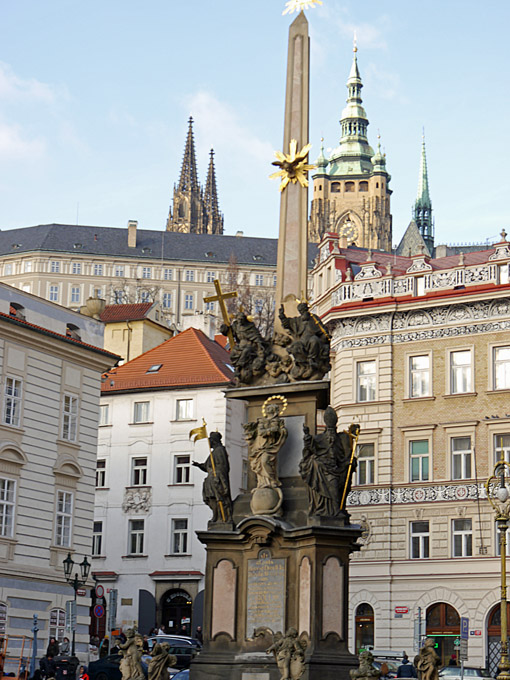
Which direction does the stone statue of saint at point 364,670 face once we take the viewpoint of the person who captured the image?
facing the viewer

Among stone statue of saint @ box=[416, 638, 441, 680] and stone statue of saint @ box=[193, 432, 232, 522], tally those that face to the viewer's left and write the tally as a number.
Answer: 1

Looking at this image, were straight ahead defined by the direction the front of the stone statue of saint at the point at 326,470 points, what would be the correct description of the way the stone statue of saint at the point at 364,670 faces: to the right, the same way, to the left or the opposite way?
the same way

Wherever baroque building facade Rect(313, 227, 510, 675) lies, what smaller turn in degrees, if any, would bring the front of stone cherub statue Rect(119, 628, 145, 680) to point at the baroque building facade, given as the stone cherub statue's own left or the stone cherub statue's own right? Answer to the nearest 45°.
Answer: approximately 180°

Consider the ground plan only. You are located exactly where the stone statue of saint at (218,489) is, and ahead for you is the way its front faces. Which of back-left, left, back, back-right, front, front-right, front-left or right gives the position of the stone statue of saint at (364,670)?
back-left

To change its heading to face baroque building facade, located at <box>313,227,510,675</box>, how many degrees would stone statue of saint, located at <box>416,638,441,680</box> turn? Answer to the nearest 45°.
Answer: approximately 135° to its left

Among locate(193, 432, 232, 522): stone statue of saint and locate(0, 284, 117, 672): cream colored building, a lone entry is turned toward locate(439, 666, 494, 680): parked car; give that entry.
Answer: the cream colored building

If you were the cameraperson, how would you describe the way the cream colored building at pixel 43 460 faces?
facing the viewer and to the right of the viewer

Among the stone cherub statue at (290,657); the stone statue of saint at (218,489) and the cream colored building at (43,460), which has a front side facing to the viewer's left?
the stone statue of saint at (218,489)

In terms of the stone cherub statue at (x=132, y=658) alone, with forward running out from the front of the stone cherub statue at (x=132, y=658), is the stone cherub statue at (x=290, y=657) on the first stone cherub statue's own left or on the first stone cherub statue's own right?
on the first stone cherub statue's own left

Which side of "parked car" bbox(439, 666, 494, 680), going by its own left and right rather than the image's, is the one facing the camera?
left
